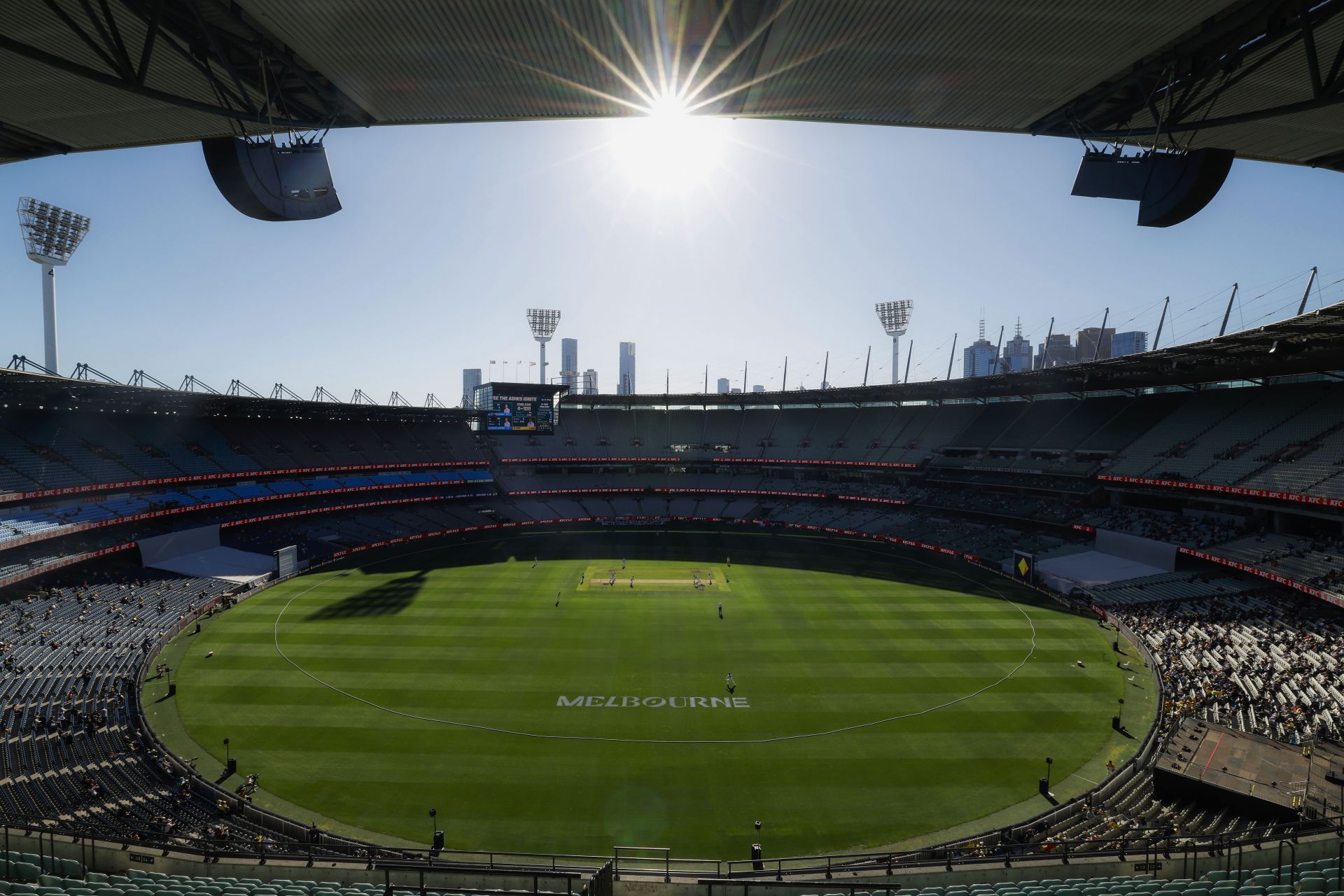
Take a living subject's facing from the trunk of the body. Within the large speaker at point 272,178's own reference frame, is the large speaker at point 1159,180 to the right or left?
on its left
